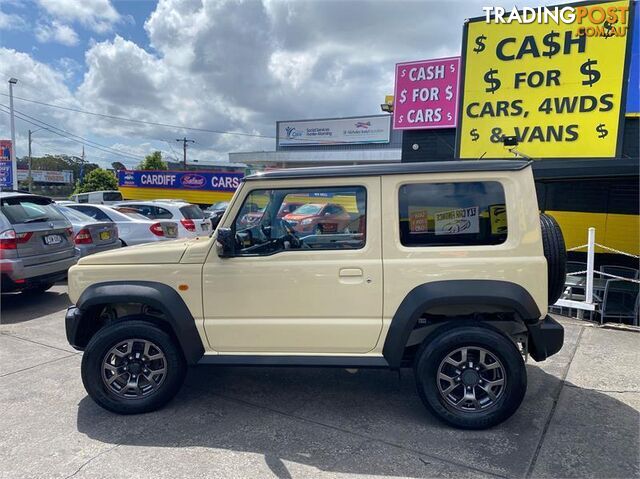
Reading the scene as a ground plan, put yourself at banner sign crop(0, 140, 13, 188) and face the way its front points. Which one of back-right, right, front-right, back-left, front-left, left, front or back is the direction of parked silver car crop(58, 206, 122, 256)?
front

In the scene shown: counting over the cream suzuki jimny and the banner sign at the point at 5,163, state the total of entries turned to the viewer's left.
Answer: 1

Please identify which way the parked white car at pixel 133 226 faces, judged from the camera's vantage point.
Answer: facing away from the viewer and to the left of the viewer

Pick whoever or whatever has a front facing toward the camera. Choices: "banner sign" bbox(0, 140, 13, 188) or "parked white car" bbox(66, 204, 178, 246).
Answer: the banner sign

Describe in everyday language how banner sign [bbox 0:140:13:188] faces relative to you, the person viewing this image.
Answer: facing the viewer

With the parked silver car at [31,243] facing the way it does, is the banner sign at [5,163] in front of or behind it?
in front

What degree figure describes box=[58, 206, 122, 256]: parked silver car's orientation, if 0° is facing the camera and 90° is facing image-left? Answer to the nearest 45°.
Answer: approximately 135°

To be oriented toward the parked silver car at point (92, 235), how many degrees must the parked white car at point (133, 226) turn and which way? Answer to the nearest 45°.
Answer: approximately 90° to its left

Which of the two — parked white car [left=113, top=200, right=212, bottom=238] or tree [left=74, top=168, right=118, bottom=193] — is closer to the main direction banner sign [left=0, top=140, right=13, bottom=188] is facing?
the parked white car

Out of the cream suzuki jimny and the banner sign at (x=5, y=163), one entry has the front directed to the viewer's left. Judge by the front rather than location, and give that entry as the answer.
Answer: the cream suzuki jimny

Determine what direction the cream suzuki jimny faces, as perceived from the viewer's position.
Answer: facing to the left of the viewer

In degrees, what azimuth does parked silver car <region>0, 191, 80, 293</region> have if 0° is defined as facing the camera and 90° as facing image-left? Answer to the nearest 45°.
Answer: approximately 135°

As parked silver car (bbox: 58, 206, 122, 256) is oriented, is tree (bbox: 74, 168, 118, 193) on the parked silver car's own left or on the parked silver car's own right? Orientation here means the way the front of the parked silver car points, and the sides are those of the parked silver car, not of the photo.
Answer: on the parked silver car's own right
